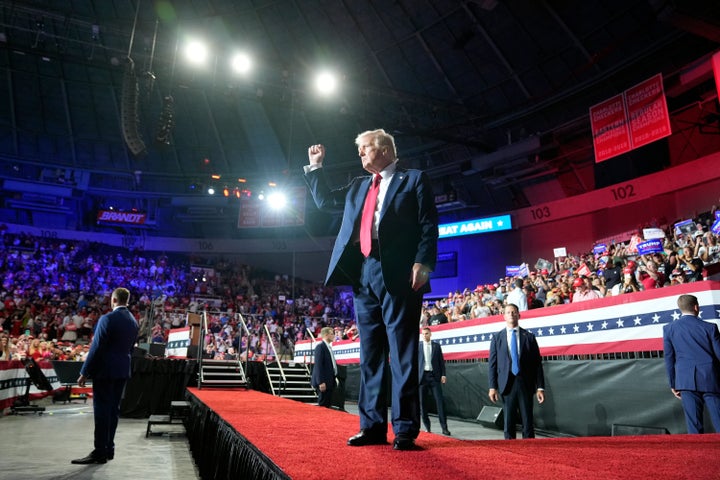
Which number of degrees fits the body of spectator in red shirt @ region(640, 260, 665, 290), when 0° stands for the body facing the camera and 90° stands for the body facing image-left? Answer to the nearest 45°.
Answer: approximately 45°

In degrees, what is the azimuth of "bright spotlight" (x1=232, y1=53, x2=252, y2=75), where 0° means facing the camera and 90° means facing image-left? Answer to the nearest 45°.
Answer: approximately 0°

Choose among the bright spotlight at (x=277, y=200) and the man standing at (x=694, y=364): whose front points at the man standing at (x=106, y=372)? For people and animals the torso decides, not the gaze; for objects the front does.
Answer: the bright spotlight

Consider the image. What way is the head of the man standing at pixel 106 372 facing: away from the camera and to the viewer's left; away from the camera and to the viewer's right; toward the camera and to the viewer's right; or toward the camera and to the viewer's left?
away from the camera and to the viewer's left

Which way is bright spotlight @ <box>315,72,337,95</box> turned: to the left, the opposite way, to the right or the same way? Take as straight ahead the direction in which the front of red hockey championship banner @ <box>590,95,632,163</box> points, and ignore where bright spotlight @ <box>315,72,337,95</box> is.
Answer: to the left

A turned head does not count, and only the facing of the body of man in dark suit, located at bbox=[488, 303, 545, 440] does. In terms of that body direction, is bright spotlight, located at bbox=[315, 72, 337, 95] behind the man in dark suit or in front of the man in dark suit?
behind

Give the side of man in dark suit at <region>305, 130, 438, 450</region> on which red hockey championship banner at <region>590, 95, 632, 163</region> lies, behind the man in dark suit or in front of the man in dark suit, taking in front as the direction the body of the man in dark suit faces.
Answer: behind

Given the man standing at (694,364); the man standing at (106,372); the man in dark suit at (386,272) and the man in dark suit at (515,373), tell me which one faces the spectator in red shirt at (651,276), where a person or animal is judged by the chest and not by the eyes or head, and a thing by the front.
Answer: the man standing at (694,364)
